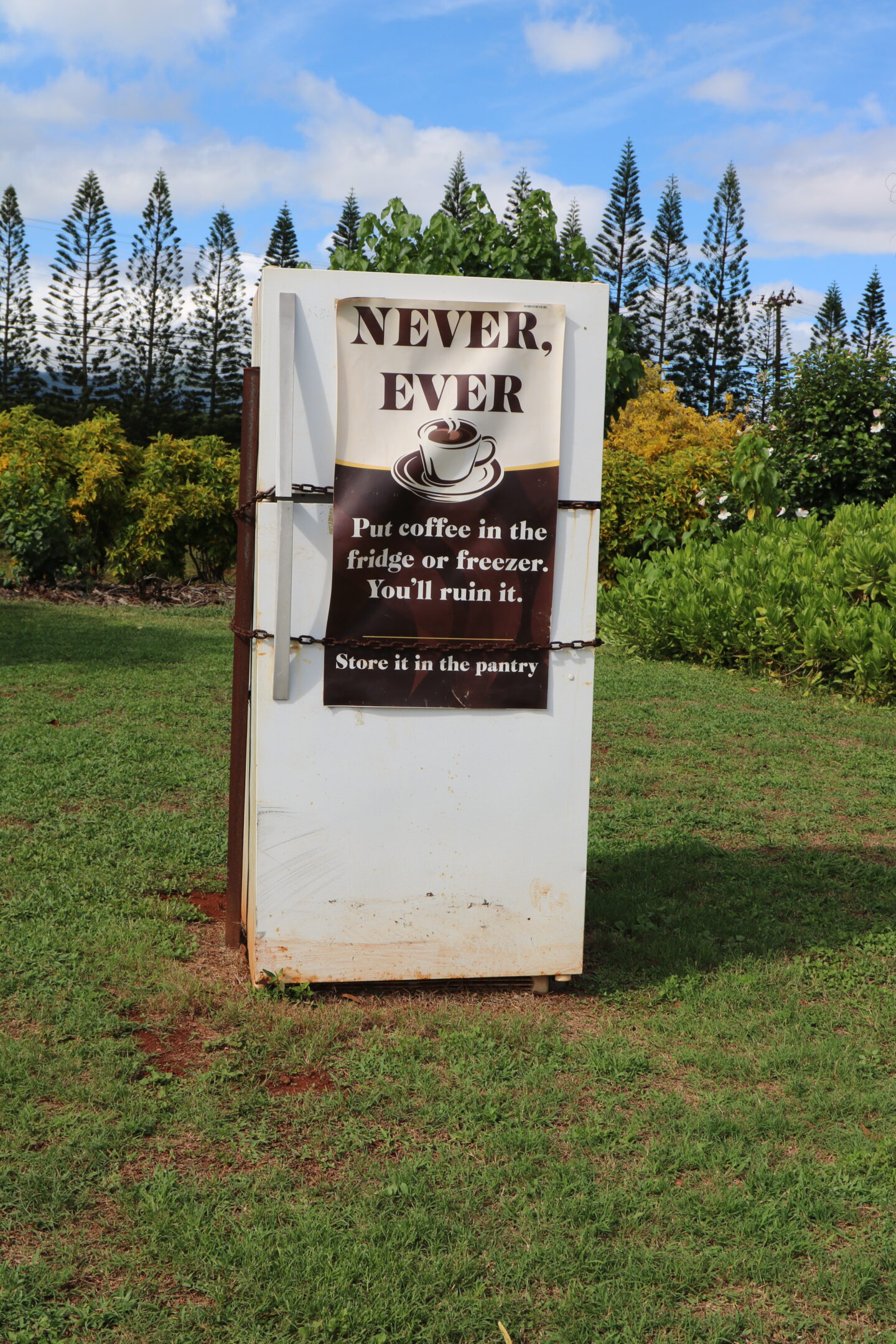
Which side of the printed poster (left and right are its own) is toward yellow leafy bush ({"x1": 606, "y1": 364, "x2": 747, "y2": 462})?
back

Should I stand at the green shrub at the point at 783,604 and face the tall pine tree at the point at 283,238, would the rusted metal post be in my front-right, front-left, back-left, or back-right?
back-left

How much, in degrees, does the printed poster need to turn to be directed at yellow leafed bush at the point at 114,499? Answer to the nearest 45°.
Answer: approximately 180°

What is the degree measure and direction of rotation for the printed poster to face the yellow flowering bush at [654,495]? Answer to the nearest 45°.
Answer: approximately 180°

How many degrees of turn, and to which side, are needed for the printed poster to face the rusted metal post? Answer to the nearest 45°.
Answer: approximately 135° to its right

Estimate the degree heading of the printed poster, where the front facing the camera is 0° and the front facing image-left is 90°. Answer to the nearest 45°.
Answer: approximately 0°

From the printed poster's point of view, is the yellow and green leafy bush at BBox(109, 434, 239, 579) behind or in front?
behind

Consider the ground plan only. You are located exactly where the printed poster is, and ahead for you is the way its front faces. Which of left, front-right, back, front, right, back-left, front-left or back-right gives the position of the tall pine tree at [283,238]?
back

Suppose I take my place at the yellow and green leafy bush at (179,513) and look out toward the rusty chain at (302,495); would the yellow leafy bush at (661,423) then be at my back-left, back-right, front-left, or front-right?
back-left
